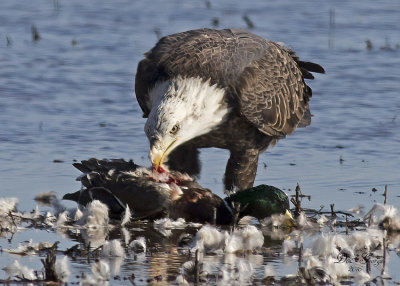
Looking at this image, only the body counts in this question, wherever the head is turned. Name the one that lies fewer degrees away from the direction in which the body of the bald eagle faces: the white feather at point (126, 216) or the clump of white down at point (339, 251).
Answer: the white feather

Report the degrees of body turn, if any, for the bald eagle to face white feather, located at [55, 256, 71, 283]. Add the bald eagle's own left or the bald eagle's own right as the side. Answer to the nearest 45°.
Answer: approximately 45° to the bald eagle's own left

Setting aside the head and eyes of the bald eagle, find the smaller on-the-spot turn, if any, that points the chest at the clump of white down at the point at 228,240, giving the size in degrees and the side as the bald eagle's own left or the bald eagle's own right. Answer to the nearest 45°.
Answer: approximately 45° to the bald eagle's own left

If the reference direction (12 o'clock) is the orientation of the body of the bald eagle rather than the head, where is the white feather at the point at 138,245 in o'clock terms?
The white feather is roughly at 11 o'clock from the bald eagle.

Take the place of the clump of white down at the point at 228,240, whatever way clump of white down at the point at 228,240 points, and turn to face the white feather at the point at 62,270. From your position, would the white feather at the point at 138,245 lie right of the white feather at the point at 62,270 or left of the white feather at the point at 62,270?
right

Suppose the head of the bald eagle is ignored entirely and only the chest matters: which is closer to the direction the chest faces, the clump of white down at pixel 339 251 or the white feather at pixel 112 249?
the white feather

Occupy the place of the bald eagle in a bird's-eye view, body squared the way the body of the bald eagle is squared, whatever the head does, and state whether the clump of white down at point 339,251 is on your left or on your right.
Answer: on your left

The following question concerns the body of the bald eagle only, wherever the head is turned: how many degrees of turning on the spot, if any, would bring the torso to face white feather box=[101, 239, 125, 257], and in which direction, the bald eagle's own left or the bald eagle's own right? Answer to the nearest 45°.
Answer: approximately 45° to the bald eagle's own left

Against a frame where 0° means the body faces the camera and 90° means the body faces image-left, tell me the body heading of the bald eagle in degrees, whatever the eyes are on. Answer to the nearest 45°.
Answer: approximately 45°

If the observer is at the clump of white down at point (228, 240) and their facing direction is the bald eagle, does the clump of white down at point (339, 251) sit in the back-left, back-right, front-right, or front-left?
back-right
